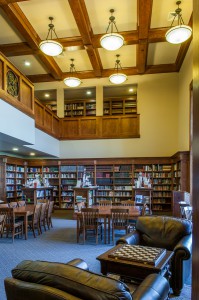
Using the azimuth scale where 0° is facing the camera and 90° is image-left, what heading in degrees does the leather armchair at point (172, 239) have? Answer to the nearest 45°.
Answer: approximately 45°

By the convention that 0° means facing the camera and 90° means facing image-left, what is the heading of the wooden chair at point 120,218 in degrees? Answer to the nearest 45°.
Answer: approximately 180°

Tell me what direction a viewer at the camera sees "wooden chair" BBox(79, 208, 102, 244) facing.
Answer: facing away from the viewer

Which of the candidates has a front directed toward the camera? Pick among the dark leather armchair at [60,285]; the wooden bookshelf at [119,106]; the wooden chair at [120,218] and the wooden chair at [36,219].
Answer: the wooden bookshelf

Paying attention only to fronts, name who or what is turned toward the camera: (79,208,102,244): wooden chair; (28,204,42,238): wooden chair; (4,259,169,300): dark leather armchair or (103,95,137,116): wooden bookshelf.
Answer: the wooden bookshelf
